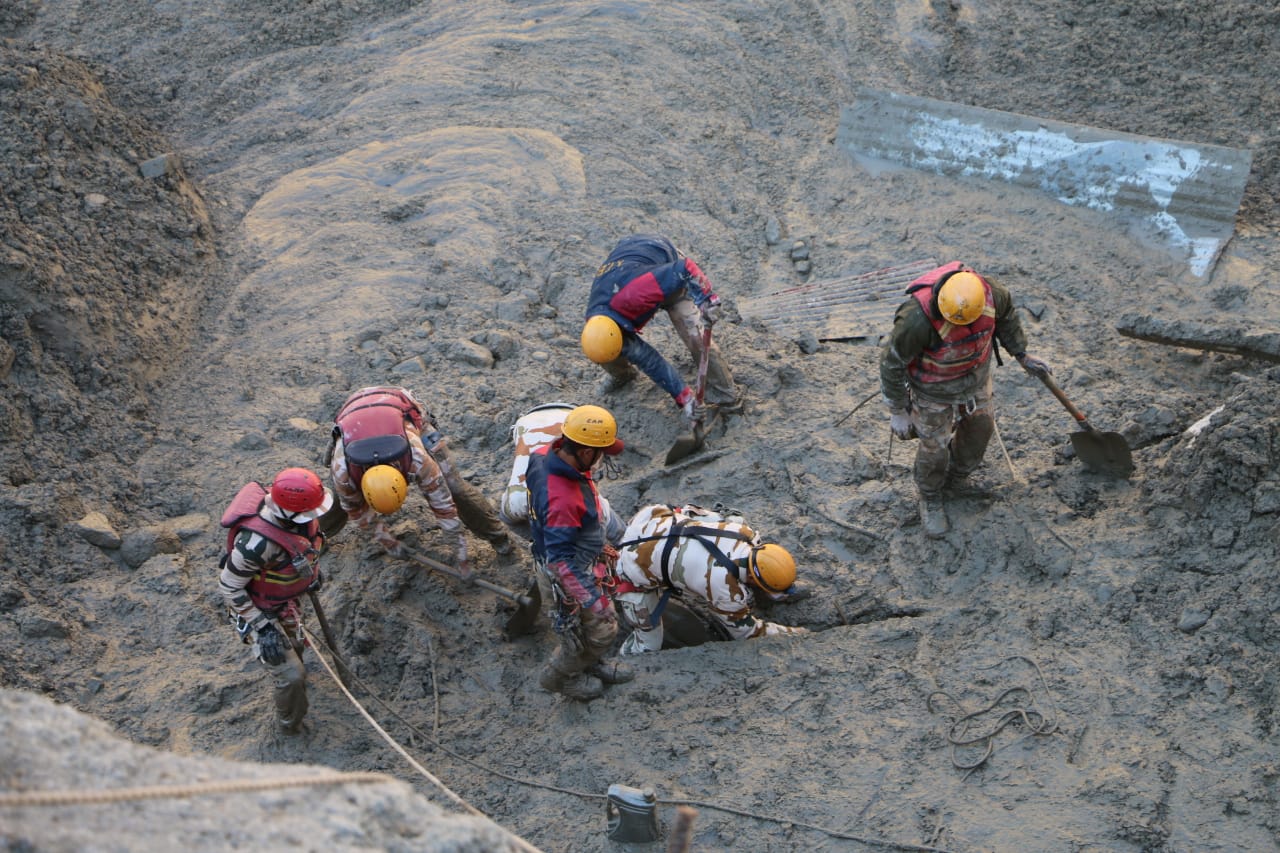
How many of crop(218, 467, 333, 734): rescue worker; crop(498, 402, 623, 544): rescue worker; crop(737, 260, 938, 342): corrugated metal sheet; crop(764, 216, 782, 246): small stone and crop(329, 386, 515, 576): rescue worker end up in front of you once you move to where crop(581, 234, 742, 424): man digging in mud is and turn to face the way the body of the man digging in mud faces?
3

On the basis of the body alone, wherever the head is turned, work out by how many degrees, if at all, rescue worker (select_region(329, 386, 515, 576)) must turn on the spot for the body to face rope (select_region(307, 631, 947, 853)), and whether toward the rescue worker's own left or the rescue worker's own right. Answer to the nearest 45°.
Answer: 0° — they already face it

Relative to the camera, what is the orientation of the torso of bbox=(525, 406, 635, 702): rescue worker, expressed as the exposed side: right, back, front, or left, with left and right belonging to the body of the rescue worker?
right

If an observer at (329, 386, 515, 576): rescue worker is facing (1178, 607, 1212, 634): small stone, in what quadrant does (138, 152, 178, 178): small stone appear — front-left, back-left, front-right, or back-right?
back-left

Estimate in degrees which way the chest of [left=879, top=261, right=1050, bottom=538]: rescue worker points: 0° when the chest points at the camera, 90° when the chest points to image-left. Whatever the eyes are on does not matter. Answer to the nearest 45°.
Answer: approximately 0°

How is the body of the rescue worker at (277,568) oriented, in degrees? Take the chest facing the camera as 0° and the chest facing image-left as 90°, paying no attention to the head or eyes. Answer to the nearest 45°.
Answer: approximately 315°

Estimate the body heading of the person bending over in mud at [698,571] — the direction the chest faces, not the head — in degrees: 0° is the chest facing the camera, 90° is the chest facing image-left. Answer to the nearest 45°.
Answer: approximately 270°

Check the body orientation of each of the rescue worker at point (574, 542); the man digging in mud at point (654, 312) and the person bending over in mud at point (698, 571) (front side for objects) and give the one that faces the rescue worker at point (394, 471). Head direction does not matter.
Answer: the man digging in mud
